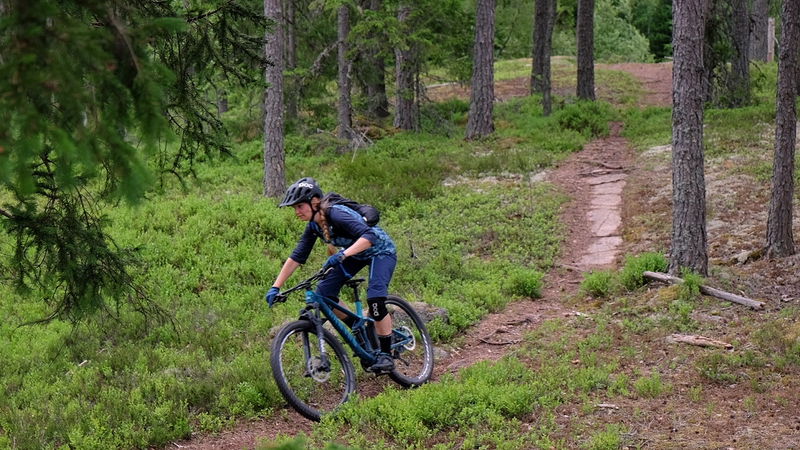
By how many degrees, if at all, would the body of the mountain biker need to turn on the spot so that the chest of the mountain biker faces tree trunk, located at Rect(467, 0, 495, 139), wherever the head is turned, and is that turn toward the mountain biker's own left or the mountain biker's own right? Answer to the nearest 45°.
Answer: approximately 135° to the mountain biker's own right

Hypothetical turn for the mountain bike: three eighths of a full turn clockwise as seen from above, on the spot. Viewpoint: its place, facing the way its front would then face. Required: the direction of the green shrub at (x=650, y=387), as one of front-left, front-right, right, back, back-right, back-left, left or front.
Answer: right

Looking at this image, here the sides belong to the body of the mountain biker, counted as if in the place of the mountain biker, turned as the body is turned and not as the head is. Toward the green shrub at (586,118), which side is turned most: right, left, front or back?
back

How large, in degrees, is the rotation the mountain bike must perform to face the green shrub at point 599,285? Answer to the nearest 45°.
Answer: approximately 180°

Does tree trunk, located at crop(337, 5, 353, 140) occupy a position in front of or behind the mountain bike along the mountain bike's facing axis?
behind

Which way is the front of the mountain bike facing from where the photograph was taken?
facing the viewer and to the left of the viewer

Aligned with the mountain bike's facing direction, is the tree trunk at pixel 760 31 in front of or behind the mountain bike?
behind

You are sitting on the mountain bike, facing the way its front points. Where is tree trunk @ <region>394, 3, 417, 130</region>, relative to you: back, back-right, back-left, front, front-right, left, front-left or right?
back-right

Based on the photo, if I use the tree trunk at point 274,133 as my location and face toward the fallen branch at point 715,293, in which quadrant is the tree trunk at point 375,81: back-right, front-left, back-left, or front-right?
back-left

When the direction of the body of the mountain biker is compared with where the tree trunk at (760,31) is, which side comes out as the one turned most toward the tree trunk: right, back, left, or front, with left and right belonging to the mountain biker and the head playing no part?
back
